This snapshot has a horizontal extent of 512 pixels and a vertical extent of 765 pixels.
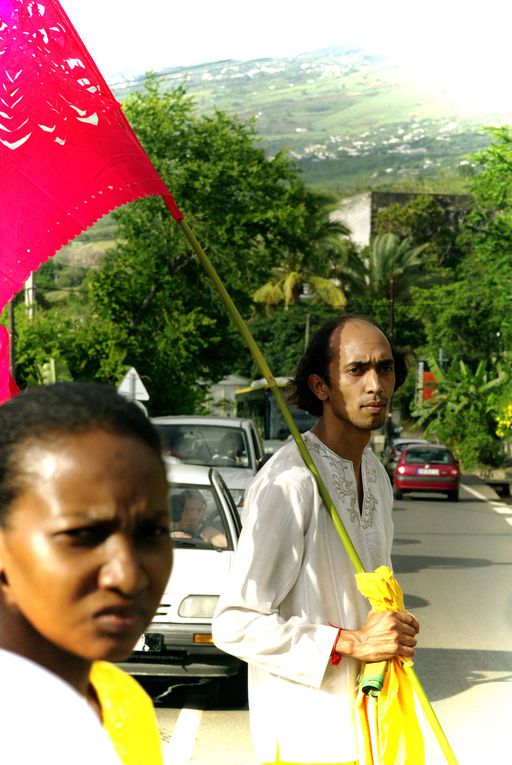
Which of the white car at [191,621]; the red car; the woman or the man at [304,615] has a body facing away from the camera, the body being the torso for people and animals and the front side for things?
the red car

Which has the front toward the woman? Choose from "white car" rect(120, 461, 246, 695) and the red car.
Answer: the white car

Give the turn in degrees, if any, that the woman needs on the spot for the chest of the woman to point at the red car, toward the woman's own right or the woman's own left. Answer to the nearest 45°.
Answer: approximately 135° to the woman's own left

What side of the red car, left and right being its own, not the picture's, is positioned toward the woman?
back

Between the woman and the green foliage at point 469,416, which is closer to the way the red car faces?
the green foliage

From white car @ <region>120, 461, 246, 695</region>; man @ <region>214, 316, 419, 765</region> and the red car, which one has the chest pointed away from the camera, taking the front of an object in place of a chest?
the red car

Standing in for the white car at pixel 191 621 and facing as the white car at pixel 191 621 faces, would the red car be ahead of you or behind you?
behind

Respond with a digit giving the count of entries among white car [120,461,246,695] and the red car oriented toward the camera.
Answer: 1

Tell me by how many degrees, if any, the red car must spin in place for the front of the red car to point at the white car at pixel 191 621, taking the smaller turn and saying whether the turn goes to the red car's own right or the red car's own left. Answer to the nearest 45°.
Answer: approximately 180°

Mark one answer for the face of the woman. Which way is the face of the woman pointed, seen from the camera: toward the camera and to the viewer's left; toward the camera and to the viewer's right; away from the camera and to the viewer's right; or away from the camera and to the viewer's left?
toward the camera and to the viewer's right

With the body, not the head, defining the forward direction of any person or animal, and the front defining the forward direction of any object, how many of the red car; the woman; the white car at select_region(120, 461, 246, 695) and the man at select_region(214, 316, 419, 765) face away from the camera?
1

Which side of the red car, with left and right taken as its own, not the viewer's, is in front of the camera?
back

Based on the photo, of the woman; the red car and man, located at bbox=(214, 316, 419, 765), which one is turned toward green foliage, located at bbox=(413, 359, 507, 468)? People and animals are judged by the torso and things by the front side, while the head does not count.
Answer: the red car

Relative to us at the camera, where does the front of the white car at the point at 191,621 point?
facing the viewer

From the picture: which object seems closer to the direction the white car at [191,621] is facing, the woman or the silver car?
the woman

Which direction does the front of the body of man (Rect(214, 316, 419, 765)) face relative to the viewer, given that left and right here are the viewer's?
facing the viewer and to the right of the viewer
